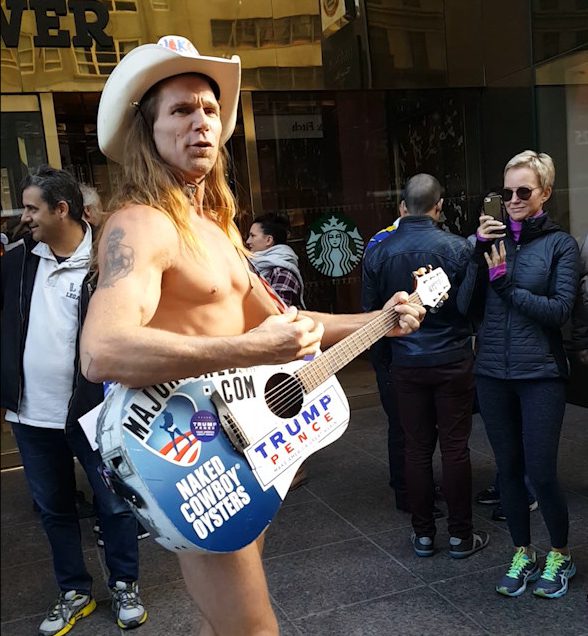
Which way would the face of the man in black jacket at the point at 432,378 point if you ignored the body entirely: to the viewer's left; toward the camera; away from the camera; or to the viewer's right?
away from the camera

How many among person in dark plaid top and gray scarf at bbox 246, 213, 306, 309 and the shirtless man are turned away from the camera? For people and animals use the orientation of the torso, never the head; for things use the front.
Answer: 0

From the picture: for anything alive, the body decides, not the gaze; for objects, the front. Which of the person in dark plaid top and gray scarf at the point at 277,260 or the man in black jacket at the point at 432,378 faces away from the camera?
the man in black jacket

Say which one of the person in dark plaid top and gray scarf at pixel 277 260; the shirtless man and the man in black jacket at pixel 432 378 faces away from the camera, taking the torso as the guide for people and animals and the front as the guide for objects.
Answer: the man in black jacket

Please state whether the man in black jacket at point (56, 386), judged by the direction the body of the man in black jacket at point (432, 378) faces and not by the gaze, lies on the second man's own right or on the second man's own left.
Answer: on the second man's own left

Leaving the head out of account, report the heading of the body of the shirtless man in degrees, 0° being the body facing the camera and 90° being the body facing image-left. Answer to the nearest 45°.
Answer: approximately 315°

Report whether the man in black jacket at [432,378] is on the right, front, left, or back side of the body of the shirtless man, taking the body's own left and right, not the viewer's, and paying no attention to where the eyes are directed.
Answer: left

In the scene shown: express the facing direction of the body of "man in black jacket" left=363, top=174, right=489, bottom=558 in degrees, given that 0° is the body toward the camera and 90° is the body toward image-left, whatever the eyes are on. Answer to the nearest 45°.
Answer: approximately 180°

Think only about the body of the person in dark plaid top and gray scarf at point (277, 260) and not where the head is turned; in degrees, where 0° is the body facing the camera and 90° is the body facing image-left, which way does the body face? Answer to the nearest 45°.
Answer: approximately 90°

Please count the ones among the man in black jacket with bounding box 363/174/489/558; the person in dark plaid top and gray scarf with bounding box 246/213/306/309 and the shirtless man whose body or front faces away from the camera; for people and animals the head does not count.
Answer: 1

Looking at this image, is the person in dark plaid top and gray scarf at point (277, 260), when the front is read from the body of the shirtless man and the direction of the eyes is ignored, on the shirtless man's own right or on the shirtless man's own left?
on the shirtless man's own left

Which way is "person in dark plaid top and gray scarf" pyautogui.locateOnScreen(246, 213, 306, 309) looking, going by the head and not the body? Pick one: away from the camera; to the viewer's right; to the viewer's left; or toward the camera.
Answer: to the viewer's left

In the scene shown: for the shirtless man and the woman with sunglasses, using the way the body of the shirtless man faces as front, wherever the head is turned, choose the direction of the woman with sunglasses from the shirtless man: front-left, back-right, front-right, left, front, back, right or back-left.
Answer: left
